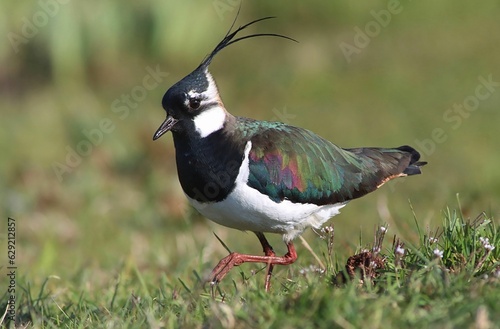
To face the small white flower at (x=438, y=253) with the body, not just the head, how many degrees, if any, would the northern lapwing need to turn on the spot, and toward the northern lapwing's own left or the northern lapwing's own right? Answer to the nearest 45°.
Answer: approximately 135° to the northern lapwing's own left

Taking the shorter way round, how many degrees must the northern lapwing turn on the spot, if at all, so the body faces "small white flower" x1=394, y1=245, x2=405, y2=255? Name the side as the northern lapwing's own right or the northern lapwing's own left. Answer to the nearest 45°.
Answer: approximately 135° to the northern lapwing's own left

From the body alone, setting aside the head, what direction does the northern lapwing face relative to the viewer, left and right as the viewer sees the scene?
facing to the left of the viewer
